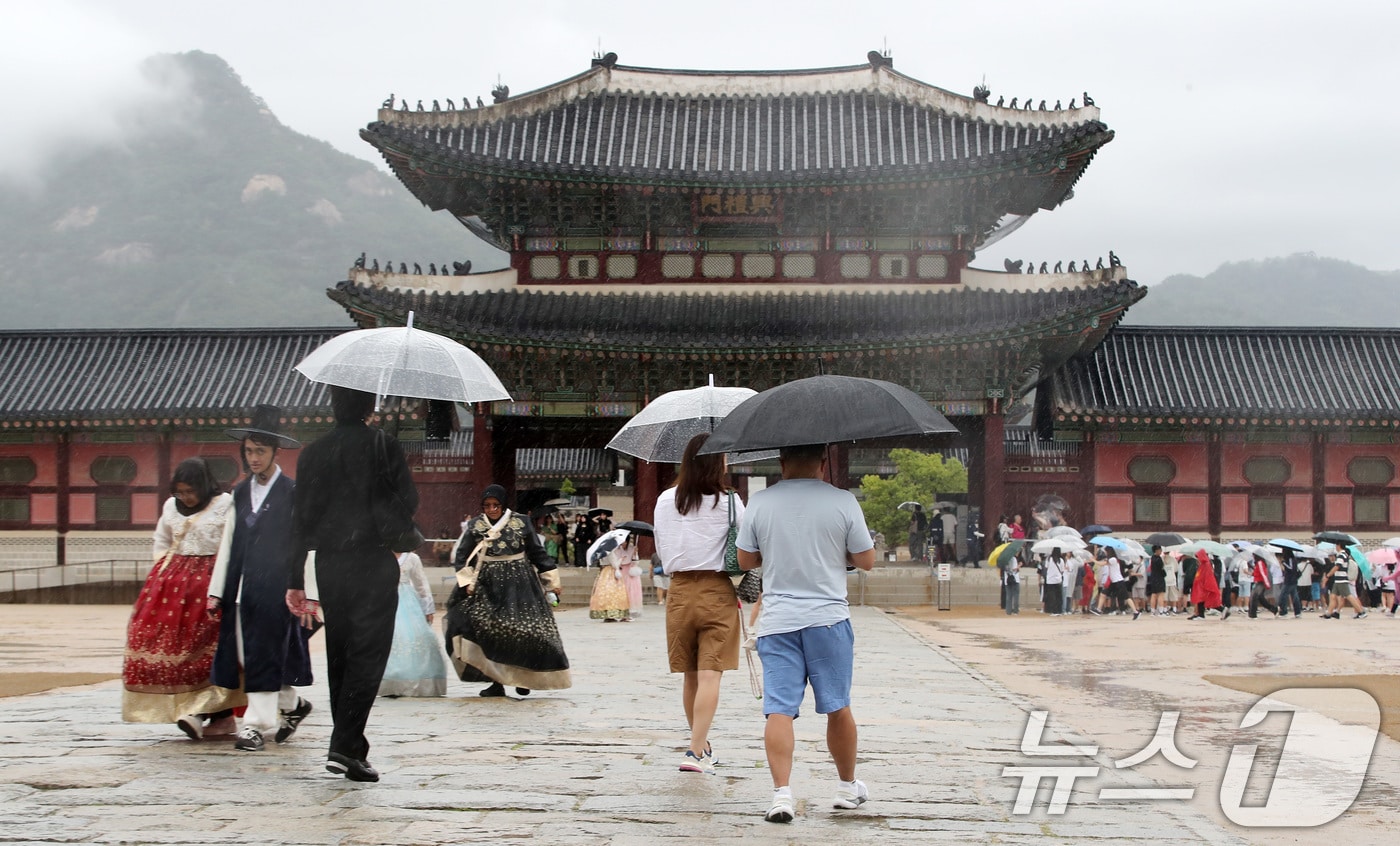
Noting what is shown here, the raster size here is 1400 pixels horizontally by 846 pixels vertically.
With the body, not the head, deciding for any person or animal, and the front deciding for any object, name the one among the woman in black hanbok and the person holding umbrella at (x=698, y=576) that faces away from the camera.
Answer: the person holding umbrella

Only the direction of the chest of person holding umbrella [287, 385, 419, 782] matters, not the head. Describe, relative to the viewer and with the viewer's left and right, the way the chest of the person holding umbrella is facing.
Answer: facing away from the viewer

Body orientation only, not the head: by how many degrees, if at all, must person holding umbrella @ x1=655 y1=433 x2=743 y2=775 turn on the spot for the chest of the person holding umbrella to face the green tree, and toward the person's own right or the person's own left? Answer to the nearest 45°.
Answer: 0° — they already face it

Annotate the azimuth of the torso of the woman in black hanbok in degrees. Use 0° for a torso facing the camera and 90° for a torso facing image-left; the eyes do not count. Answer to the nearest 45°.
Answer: approximately 0°

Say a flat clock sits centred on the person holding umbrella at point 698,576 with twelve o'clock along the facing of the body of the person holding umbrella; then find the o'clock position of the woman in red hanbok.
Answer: The woman in red hanbok is roughly at 9 o'clock from the person holding umbrella.

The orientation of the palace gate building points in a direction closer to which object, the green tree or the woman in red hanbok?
the woman in red hanbok

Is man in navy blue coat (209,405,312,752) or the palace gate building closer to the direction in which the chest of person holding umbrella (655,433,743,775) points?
the palace gate building

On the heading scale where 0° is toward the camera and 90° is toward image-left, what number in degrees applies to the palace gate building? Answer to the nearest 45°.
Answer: approximately 0°

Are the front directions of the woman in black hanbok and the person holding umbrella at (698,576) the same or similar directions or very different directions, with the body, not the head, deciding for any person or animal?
very different directions

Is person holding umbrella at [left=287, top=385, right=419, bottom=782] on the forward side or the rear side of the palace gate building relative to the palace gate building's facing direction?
on the forward side

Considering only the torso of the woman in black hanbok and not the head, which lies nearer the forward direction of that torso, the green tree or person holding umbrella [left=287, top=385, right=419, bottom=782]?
the person holding umbrella

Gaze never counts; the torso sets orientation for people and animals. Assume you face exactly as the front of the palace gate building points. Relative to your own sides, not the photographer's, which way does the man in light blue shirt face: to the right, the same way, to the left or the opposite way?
the opposite way

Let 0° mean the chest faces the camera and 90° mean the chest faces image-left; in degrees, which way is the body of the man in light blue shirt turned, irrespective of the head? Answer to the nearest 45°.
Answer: approximately 180°

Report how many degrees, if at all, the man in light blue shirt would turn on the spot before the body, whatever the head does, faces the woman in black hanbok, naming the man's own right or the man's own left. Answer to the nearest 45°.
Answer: approximately 45° to the man's own left

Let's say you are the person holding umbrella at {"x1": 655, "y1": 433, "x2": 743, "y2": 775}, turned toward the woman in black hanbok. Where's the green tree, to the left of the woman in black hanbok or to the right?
right

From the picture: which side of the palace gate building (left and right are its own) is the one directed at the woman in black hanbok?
front
